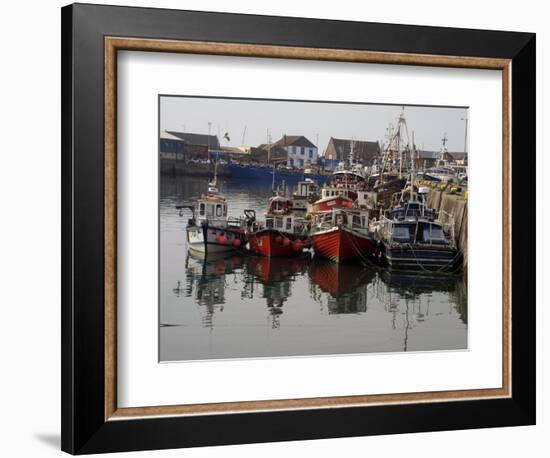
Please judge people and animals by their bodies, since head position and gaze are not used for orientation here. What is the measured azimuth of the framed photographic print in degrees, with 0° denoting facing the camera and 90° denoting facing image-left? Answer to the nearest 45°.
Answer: approximately 315°
